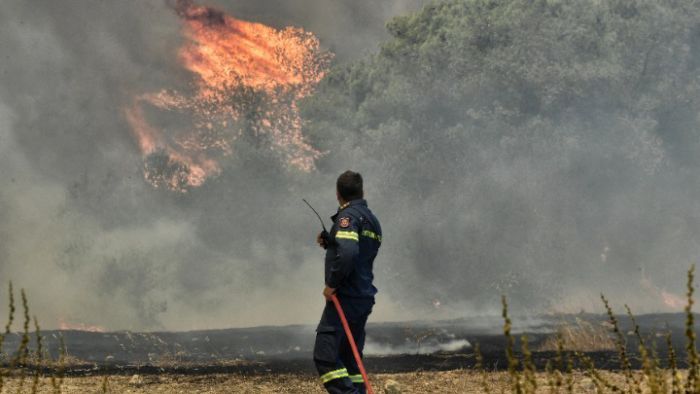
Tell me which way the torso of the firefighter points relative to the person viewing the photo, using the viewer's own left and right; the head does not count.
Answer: facing away from the viewer and to the left of the viewer

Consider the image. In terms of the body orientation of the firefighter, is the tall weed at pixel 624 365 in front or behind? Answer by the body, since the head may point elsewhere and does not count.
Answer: behind

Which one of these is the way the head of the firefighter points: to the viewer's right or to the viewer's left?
to the viewer's left
